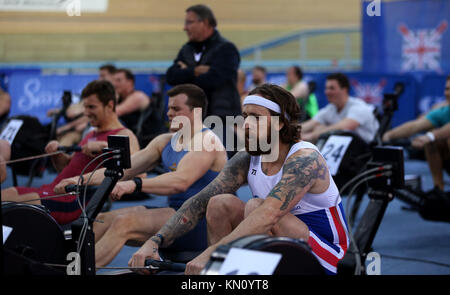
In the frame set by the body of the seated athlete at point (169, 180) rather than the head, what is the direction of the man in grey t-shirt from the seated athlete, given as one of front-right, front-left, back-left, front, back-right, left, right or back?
back

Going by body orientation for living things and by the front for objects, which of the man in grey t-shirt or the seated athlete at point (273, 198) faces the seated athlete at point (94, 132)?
the man in grey t-shirt

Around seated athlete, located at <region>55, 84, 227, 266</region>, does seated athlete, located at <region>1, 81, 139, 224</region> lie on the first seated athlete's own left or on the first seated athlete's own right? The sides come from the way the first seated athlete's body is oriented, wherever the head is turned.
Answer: on the first seated athlete's own right

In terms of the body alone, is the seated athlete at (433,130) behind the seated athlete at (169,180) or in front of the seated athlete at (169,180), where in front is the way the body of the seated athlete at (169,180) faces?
behind

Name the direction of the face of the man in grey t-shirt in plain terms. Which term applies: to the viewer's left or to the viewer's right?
to the viewer's left

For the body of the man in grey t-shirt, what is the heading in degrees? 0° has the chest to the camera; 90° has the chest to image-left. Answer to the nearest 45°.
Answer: approximately 45°

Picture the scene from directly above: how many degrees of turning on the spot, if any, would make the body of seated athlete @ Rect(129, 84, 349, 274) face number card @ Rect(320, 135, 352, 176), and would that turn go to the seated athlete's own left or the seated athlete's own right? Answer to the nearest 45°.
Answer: approximately 135° to the seated athlete's own right

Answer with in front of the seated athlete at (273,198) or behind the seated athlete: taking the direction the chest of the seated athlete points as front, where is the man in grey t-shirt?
behind
